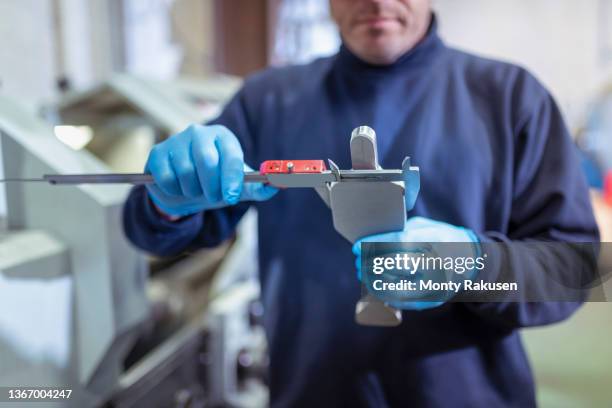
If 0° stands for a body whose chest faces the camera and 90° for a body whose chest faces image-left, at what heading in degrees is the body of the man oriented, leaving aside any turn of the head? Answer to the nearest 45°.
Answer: approximately 0°
